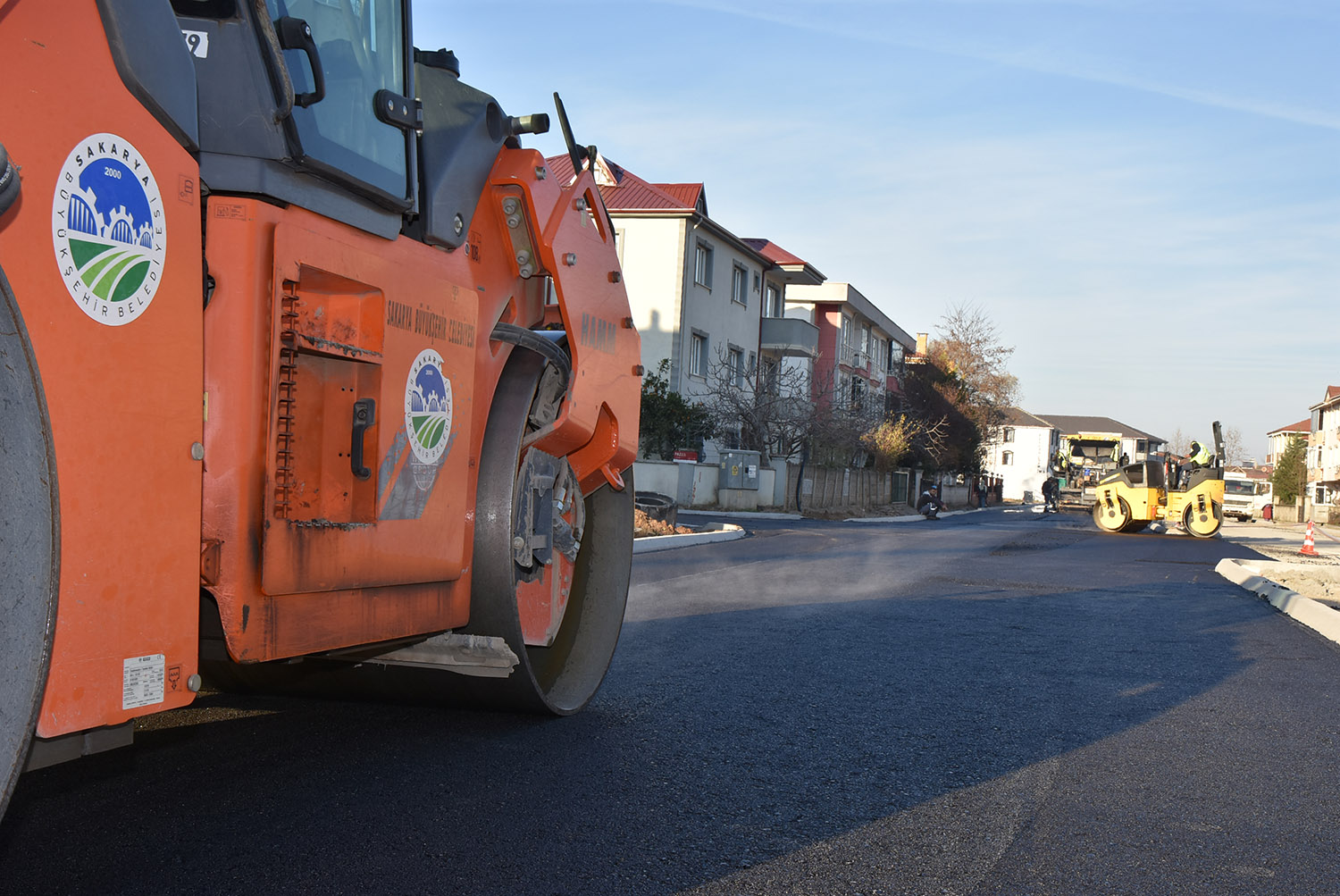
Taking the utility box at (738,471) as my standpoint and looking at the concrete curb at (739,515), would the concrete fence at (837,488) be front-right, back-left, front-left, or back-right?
back-left

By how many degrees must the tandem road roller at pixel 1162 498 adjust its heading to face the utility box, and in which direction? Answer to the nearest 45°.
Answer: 0° — it already faces it

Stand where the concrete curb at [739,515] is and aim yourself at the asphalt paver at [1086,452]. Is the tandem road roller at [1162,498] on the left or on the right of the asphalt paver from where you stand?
right

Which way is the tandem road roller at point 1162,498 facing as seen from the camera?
to the viewer's left

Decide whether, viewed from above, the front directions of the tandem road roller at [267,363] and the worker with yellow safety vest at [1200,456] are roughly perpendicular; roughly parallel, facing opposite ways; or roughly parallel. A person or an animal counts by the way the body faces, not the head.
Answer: roughly perpendicular

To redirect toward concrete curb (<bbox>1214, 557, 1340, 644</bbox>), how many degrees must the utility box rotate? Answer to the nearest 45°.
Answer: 0° — it already faces it

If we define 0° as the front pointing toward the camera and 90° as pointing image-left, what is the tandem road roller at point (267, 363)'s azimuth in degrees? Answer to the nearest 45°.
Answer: approximately 225°

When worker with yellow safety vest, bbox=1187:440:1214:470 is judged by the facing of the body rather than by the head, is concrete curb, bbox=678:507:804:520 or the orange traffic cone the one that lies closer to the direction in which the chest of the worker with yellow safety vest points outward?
the concrete curb

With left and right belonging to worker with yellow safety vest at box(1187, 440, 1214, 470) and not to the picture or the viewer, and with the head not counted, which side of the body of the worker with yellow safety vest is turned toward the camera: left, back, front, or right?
left
